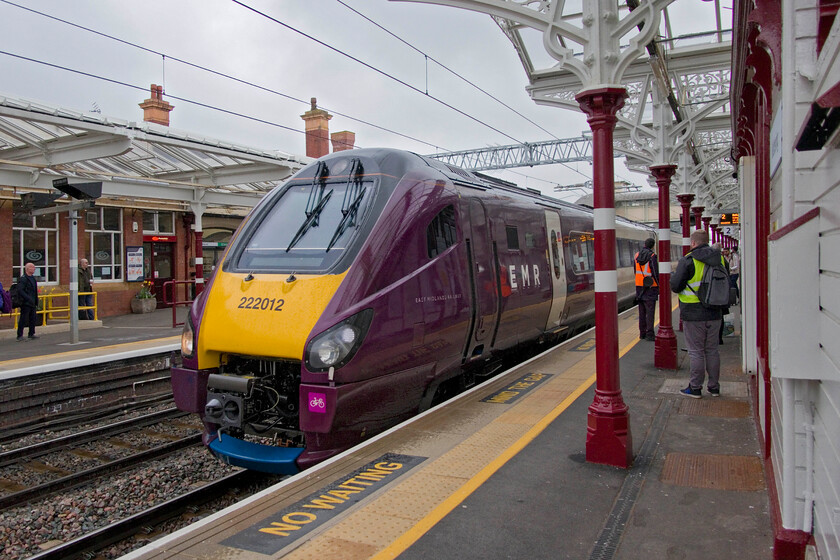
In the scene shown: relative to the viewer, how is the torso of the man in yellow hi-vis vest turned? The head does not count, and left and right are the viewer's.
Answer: facing away from the viewer and to the left of the viewer

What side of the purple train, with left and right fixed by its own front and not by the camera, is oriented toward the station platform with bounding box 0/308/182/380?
right

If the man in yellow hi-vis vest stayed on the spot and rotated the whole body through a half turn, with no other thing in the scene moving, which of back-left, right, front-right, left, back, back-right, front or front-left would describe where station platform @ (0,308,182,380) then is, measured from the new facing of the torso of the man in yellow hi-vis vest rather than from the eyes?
back-right

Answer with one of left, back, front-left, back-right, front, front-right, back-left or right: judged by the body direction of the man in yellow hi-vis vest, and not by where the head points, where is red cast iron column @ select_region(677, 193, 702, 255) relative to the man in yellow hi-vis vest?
front-right

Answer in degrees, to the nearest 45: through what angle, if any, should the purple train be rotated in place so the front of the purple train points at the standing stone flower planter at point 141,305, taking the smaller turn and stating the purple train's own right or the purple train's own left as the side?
approximately 90° to the purple train's own right

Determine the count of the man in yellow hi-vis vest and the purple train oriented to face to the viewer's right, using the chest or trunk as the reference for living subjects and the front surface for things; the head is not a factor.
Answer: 0

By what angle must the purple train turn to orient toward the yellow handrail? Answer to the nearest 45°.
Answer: approximately 90° to its right

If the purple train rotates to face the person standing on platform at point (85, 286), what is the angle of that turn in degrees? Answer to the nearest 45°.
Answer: approximately 90° to its right

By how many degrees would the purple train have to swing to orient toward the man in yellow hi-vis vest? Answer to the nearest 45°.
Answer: approximately 135° to its left

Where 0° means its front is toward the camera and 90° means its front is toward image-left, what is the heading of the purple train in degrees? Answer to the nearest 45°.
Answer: approximately 45°

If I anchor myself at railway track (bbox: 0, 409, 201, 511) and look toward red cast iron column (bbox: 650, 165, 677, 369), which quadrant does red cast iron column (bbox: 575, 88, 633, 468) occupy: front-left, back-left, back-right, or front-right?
front-right
